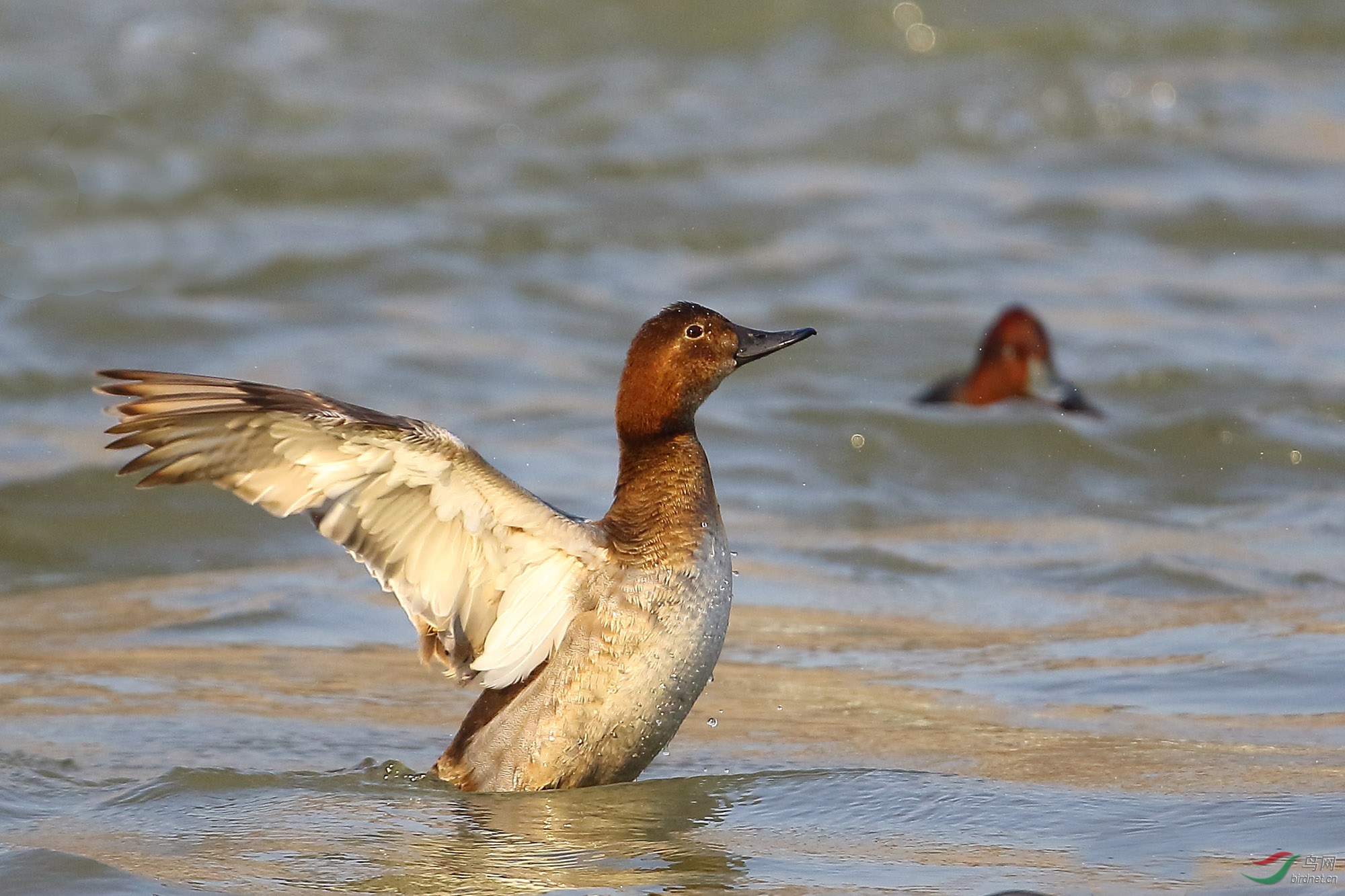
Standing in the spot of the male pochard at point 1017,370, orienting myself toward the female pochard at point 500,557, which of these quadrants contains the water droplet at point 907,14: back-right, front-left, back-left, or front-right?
back-right

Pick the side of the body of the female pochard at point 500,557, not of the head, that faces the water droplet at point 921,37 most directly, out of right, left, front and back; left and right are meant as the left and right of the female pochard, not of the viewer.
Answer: left

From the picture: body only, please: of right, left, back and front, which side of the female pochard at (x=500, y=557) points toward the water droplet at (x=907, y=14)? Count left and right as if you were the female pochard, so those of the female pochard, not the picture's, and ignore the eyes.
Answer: left

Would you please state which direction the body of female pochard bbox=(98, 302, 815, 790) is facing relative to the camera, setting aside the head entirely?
to the viewer's right

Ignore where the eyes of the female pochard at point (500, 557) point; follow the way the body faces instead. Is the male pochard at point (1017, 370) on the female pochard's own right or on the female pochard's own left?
on the female pochard's own left
